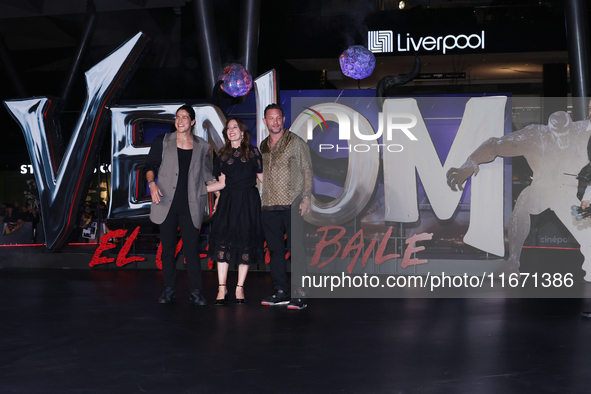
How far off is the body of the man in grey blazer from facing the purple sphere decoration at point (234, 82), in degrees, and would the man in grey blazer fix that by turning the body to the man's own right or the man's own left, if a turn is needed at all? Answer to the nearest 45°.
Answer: approximately 180°

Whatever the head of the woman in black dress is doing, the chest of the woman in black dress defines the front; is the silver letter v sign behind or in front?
behind

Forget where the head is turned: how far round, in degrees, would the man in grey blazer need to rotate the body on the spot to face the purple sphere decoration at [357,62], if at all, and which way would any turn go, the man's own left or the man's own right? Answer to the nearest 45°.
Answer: approximately 135° to the man's own left

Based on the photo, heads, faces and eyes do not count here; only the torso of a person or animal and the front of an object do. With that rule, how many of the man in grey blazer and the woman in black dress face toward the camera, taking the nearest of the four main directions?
2

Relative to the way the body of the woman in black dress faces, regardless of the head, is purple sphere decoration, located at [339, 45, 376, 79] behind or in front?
behind

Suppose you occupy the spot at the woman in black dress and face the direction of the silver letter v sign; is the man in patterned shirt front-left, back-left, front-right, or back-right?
back-right
